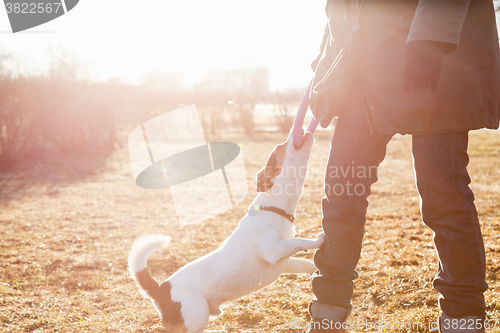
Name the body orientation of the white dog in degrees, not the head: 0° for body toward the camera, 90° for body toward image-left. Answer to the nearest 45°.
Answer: approximately 270°

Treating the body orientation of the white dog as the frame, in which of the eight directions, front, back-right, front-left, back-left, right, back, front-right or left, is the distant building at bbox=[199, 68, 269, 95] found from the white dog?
left

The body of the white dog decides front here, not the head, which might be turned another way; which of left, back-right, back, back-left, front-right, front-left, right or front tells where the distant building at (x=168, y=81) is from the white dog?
left
